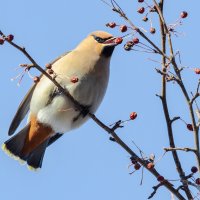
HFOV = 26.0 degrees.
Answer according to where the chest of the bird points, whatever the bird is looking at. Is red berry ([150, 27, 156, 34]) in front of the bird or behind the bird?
in front

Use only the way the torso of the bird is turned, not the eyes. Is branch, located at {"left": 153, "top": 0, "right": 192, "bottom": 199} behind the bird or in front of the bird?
in front
